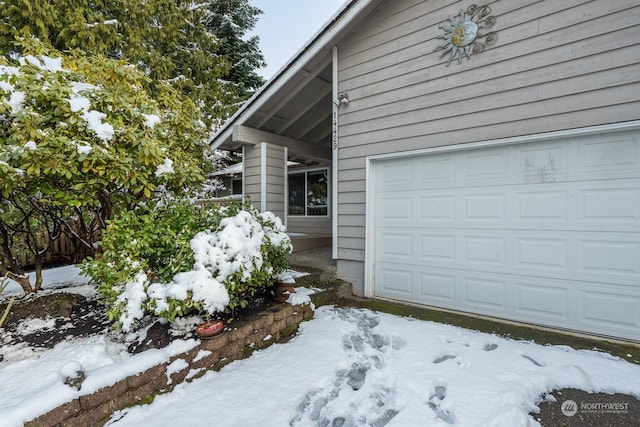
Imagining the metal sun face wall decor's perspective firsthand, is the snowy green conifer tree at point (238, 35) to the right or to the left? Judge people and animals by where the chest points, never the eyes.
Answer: on its right

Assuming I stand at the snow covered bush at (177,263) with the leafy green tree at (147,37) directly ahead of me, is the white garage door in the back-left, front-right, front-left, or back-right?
back-right

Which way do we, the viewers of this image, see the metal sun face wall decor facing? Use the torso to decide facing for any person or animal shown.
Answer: facing the viewer

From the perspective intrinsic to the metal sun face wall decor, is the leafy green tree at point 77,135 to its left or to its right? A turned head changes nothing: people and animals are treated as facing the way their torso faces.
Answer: on its right

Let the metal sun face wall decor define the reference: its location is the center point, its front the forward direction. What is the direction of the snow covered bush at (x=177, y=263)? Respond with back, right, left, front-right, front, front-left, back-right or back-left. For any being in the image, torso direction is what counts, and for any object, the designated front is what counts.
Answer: front-right
